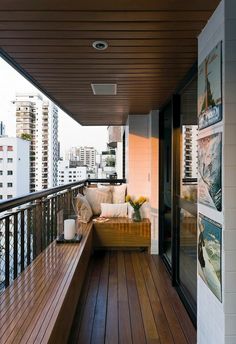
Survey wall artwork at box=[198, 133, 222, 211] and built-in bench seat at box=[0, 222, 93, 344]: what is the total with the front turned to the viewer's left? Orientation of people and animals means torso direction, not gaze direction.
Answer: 1

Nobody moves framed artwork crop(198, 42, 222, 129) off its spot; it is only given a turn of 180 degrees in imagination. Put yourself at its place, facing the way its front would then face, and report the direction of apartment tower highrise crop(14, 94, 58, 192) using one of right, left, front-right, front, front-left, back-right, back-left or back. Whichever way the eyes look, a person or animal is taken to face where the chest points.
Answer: back-left

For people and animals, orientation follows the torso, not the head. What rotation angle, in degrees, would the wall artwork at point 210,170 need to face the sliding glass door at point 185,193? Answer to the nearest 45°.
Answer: approximately 90° to its right

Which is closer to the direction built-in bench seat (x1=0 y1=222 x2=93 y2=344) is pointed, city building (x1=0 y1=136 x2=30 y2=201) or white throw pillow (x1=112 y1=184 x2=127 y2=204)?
the white throw pillow

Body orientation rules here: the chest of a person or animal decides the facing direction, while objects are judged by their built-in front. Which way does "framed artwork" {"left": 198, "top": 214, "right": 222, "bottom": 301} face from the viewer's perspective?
to the viewer's left

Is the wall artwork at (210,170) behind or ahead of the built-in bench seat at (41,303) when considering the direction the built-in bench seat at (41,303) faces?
ahead

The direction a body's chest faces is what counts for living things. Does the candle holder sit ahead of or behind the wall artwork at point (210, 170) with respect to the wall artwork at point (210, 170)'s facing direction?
ahead

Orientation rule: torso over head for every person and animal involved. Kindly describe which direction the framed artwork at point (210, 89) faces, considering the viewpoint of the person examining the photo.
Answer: facing to the left of the viewer

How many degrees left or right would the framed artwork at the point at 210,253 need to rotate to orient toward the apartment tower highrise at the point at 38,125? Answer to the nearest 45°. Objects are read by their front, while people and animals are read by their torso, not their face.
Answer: approximately 45° to its right

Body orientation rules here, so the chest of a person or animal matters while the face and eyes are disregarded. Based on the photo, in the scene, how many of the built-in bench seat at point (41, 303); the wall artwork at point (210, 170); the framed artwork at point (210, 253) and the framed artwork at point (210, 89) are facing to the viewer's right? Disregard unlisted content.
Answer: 1

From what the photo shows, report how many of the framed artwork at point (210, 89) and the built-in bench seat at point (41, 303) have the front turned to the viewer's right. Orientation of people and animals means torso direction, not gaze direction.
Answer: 1

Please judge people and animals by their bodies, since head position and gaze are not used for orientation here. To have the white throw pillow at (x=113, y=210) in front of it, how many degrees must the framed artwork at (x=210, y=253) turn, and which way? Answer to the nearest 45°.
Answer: approximately 45° to its right

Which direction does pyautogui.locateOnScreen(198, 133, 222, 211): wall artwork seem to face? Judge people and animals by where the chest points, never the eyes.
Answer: to the viewer's left

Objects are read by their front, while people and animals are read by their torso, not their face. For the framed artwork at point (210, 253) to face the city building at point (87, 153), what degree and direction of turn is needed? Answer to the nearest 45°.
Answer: approximately 45° to its right

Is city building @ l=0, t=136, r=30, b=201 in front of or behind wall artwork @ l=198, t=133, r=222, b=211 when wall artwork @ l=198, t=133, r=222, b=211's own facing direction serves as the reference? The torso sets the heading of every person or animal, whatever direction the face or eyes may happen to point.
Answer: in front

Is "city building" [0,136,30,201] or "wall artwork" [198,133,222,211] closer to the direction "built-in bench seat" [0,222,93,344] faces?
the wall artwork

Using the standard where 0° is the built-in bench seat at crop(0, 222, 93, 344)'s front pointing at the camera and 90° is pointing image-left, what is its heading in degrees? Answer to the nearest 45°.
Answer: approximately 270°

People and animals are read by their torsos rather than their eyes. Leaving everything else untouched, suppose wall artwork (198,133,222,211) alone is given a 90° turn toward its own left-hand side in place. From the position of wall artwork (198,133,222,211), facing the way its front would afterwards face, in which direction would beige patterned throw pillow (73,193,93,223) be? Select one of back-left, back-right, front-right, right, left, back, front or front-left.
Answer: back-right
